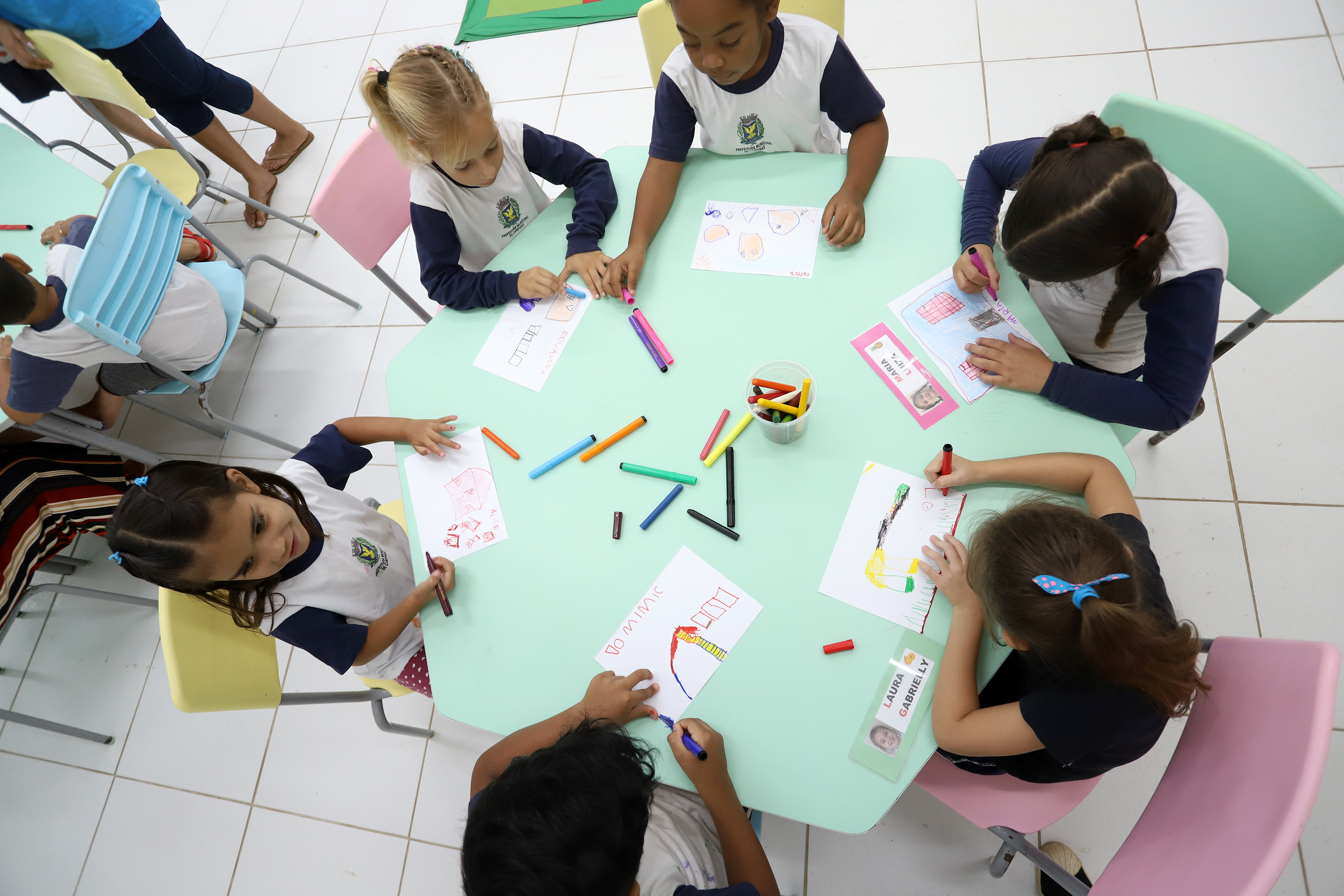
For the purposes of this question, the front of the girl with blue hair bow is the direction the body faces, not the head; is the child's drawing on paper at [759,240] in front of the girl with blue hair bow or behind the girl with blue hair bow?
in front

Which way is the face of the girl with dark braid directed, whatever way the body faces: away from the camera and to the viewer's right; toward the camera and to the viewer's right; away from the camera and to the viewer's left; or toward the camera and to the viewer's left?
toward the camera and to the viewer's left

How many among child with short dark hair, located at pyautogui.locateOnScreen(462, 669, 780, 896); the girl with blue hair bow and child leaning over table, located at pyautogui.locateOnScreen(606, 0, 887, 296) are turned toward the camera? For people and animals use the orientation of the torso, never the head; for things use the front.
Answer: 1

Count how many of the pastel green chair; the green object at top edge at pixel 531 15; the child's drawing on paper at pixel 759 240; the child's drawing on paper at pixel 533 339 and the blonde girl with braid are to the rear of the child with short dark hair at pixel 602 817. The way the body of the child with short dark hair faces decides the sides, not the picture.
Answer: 0

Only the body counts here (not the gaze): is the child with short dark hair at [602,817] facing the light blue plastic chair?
no

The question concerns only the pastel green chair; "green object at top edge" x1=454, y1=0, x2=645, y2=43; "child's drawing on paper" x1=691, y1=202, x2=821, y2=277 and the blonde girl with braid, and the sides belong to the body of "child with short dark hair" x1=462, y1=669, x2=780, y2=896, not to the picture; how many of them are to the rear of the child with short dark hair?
0

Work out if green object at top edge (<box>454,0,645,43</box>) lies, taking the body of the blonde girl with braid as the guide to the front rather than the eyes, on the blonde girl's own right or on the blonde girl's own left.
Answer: on the blonde girl's own left

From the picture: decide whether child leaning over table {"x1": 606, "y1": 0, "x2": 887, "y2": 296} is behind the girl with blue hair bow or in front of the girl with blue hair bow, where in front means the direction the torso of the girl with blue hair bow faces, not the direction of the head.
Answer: in front

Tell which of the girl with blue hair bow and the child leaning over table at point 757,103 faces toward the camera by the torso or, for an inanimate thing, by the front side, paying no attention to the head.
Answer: the child leaning over table

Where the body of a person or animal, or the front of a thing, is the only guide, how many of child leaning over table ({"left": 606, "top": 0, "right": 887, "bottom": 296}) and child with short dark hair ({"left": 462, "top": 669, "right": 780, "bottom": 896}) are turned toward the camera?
1

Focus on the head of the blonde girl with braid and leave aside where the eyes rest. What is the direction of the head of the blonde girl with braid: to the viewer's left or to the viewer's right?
to the viewer's right

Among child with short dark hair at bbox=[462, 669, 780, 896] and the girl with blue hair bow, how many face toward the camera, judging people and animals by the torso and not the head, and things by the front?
0

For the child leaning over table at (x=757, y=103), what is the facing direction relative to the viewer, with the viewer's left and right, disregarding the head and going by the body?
facing the viewer

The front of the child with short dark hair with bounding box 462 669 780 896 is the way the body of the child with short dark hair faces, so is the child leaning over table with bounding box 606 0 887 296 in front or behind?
in front

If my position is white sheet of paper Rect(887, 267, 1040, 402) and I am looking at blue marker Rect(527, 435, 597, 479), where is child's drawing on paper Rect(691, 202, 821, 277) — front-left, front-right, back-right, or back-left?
front-right
